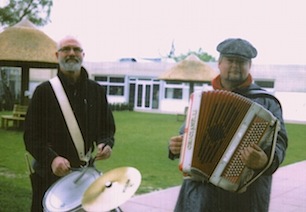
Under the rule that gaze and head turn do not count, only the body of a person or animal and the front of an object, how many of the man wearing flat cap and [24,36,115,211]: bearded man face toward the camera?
2

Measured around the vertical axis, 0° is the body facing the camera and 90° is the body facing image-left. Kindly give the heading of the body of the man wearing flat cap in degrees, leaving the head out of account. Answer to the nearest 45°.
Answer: approximately 0°

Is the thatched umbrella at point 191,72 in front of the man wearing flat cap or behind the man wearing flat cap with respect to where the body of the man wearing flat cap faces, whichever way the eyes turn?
behind

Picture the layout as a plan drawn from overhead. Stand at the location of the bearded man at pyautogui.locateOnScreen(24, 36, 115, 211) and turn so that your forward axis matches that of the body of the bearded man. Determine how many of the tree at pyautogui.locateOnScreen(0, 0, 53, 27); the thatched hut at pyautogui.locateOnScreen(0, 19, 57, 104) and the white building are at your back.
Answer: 3

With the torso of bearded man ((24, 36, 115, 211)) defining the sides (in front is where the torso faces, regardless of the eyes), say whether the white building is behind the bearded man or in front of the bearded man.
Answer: behind

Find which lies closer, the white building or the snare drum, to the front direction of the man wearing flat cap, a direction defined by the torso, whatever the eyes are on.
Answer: the snare drum

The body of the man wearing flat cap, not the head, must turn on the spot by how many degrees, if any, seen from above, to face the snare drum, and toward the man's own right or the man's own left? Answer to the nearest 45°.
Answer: approximately 90° to the man's own right

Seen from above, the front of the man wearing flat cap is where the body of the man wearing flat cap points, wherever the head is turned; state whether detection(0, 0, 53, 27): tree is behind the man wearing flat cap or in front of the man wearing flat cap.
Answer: behind

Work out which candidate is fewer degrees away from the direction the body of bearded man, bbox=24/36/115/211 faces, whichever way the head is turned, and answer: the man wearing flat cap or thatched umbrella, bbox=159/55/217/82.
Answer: the man wearing flat cap

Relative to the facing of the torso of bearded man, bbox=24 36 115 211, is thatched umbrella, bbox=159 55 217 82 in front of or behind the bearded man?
behind

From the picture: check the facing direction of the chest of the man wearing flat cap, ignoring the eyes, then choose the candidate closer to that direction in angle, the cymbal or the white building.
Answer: the cymbal
